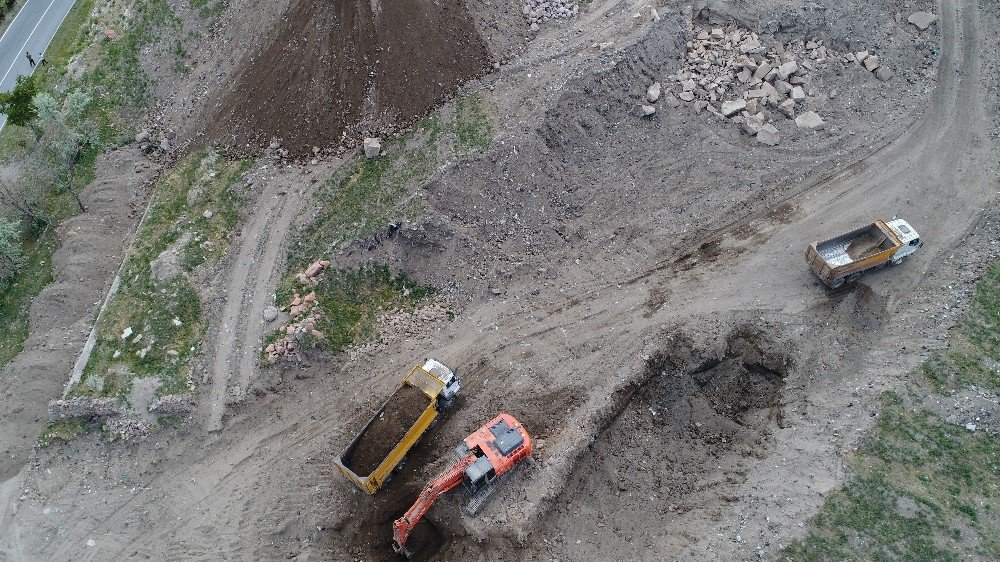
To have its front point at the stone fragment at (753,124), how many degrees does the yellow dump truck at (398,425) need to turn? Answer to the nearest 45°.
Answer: approximately 45° to its right

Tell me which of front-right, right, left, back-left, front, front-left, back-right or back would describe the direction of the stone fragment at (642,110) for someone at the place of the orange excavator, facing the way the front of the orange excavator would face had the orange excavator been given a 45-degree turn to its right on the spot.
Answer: back-right

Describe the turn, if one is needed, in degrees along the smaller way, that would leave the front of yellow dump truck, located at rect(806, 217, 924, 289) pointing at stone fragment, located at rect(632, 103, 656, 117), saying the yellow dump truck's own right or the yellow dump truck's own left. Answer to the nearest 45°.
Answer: approximately 90° to the yellow dump truck's own left

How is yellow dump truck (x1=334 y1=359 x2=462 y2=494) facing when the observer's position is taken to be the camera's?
facing away from the viewer and to the right of the viewer

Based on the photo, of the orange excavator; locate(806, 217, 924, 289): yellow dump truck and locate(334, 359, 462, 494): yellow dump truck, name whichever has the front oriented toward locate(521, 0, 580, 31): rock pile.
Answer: locate(334, 359, 462, 494): yellow dump truck

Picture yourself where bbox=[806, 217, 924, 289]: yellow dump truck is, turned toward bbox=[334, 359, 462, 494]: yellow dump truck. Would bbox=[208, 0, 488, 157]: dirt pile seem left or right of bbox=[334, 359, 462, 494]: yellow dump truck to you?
right

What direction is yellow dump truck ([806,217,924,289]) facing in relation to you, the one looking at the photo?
facing away from the viewer and to the right of the viewer

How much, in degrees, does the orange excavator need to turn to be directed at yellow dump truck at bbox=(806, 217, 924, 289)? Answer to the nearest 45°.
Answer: approximately 135° to its left

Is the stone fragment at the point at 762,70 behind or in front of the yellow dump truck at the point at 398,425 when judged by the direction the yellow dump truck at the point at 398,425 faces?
in front

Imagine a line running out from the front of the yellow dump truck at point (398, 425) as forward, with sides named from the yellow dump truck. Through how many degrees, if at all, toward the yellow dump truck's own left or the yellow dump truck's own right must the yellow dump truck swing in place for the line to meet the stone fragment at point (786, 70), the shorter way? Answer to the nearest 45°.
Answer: approximately 45° to the yellow dump truck's own right

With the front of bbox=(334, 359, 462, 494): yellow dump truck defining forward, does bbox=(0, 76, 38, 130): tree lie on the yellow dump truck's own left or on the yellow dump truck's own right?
on the yellow dump truck's own left

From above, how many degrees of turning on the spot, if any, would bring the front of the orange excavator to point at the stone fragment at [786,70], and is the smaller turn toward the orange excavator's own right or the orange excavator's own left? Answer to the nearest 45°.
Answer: approximately 180°

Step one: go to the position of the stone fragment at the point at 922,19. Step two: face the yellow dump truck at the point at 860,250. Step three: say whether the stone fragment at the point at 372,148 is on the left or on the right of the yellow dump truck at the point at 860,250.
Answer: right

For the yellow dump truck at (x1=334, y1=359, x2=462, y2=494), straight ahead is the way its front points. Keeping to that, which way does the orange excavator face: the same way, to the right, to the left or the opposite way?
the opposite way

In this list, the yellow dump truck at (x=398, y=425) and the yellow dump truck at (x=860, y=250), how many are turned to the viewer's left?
0

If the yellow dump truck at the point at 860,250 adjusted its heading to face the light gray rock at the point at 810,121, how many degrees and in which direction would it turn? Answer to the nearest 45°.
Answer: approximately 45° to its left

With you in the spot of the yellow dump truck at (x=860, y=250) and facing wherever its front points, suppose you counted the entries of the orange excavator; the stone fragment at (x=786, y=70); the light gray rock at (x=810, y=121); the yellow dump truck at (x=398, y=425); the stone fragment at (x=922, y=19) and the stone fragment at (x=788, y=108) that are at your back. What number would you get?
2

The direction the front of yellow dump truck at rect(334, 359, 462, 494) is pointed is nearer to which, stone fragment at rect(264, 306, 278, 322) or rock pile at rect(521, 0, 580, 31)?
the rock pile

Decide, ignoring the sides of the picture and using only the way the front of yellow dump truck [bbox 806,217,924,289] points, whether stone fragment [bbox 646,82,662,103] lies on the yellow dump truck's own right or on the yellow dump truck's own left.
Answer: on the yellow dump truck's own left
